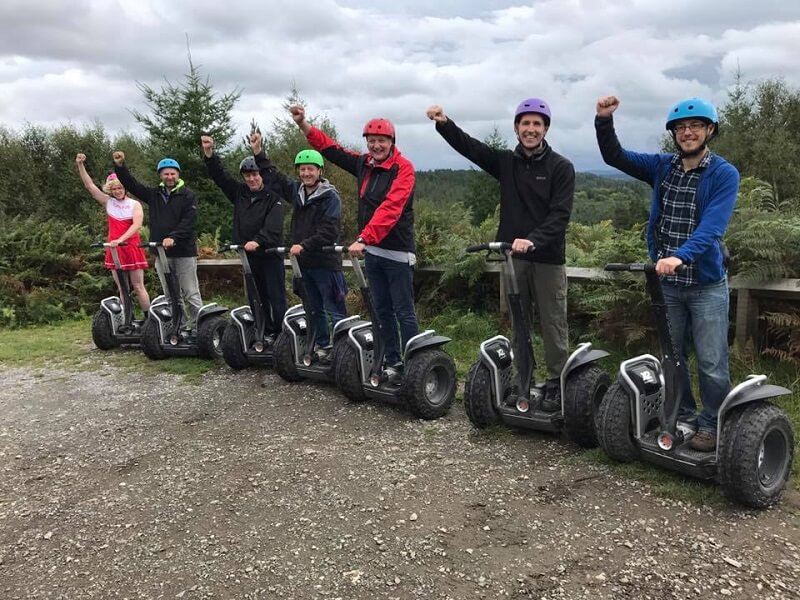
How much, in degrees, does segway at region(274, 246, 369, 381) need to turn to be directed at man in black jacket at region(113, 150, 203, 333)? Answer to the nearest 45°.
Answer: approximately 90° to its right

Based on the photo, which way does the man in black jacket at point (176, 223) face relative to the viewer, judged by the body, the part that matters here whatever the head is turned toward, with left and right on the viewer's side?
facing the viewer and to the left of the viewer

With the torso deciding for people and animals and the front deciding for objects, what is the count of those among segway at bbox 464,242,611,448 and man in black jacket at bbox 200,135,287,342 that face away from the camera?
0

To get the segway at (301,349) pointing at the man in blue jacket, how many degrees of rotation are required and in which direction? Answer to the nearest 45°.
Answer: approximately 90° to its left

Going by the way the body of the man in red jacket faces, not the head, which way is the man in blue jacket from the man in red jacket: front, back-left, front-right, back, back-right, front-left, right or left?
left

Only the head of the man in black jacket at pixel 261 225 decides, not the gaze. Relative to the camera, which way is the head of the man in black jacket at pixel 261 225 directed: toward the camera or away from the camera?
toward the camera

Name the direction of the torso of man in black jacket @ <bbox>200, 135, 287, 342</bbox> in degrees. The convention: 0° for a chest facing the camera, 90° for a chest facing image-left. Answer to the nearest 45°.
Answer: approximately 45°

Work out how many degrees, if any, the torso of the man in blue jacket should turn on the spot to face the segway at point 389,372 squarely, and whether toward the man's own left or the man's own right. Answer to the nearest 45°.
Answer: approximately 45° to the man's own right

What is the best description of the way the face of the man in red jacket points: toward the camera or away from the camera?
toward the camera

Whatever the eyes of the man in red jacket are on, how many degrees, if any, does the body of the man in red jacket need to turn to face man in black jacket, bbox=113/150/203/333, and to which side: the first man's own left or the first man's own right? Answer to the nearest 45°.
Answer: approximately 90° to the first man's own right

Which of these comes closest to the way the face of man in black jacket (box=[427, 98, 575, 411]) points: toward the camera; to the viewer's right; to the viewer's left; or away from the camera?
toward the camera

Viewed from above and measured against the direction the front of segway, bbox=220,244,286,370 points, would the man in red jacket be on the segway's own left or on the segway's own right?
on the segway's own left

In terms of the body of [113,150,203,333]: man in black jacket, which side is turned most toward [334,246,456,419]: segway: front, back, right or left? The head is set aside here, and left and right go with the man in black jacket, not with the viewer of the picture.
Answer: left

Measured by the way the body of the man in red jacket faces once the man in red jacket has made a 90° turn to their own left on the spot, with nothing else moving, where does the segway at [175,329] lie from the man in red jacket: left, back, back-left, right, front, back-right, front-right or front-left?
back

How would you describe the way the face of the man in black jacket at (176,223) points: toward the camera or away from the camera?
toward the camera
